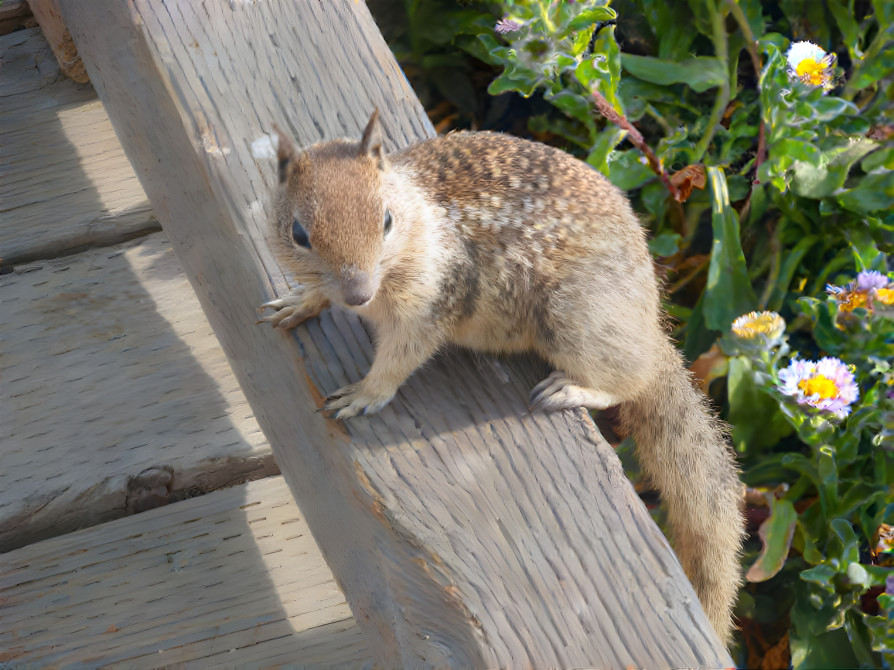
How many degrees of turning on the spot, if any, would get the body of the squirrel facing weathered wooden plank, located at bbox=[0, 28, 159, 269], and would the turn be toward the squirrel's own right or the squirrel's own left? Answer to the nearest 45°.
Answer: approximately 45° to the squirrel's own right

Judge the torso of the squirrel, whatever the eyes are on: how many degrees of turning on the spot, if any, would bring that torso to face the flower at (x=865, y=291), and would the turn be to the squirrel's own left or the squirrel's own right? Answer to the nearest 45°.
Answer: approximately 180°

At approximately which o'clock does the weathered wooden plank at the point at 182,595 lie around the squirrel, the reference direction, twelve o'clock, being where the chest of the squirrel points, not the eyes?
The weathered wooden plank is roughly at 11 o'clock from the squirrel.

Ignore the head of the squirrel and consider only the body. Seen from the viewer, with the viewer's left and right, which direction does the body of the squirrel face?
facing to the left of the viewer

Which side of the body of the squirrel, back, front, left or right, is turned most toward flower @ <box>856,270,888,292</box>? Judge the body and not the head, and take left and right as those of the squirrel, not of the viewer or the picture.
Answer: back

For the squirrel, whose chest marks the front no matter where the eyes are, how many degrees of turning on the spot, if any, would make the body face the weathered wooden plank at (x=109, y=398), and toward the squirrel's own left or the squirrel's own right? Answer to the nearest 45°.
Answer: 0° — it already faces it

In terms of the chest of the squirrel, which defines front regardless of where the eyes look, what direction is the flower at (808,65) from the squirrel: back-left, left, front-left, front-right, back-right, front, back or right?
back-right
